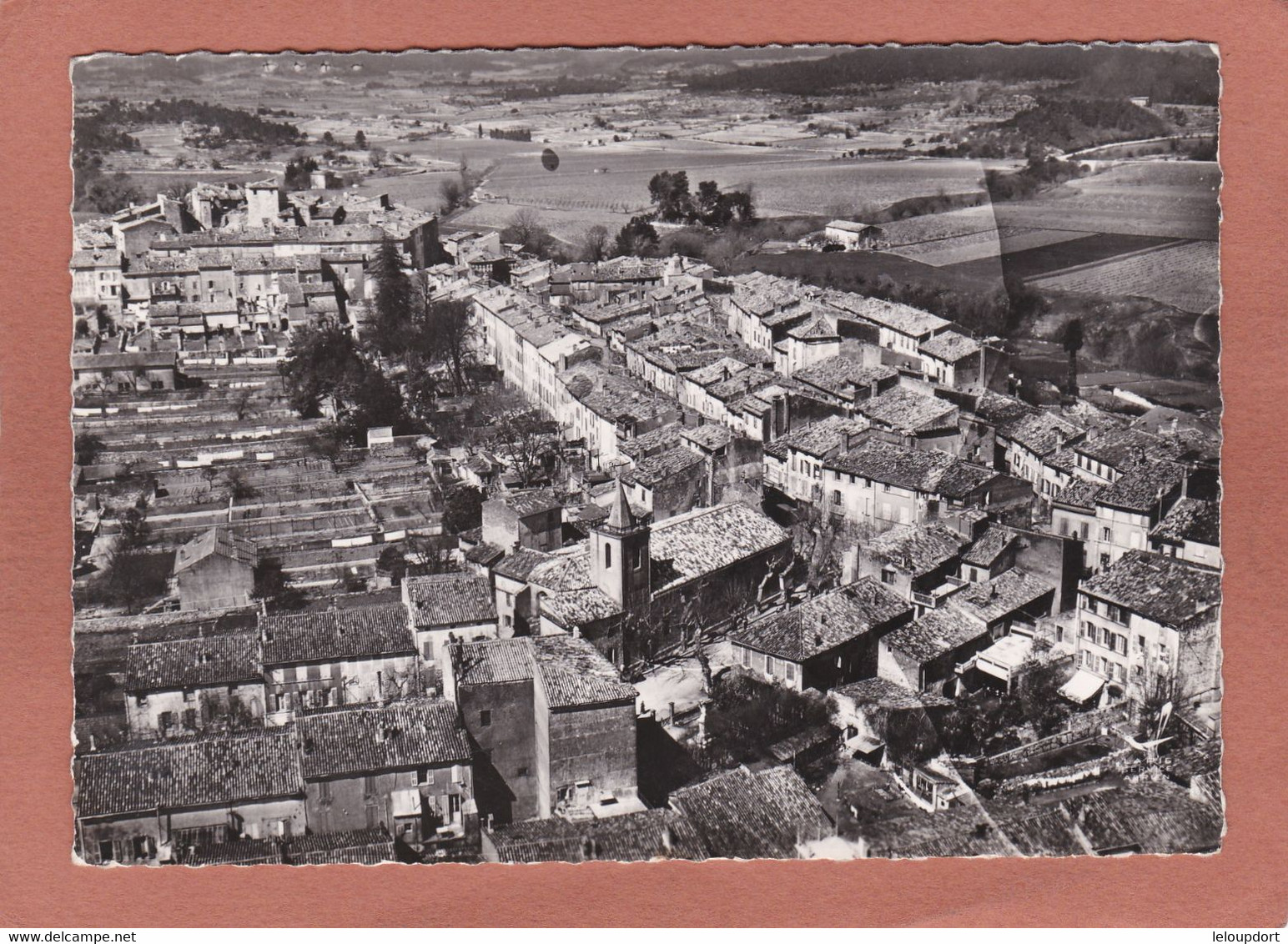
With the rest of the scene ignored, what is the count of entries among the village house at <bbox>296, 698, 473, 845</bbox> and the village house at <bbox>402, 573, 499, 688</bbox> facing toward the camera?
2

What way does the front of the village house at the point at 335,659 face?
toward the camera

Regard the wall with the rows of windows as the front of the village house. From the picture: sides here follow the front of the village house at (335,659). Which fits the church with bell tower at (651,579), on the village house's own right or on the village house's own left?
on the village house's own left

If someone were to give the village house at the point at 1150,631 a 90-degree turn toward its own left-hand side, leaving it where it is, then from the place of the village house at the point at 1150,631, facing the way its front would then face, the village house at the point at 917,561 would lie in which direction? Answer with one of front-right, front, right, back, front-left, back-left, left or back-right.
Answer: back

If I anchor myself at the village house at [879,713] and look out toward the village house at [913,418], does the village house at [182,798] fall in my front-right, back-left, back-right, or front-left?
back-left

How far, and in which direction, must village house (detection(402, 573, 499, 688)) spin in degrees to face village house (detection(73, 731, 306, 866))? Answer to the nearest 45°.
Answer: approximately 45° to its right

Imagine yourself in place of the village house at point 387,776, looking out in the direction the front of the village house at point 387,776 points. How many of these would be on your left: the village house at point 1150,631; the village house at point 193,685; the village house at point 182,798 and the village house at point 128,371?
1

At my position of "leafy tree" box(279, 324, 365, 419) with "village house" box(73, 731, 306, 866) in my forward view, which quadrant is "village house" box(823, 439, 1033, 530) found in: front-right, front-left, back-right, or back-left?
front-left

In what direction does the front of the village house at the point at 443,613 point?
toward the camera

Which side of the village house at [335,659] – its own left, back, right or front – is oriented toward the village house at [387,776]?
front

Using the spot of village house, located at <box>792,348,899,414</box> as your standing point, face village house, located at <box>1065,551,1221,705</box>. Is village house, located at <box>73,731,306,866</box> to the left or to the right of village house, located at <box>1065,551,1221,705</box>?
right

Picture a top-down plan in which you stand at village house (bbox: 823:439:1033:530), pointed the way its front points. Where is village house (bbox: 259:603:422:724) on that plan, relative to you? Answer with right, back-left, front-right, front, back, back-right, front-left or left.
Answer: front
